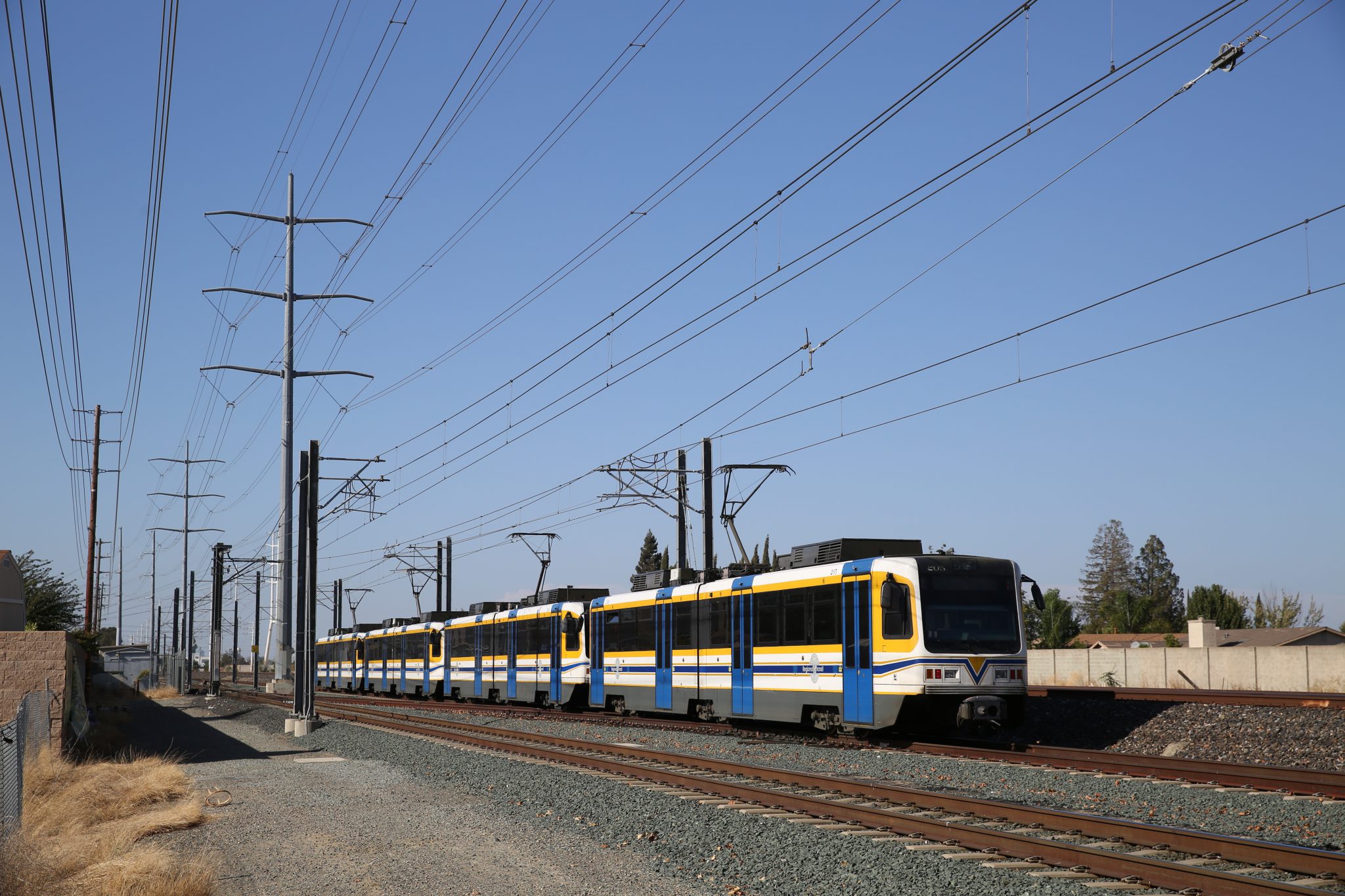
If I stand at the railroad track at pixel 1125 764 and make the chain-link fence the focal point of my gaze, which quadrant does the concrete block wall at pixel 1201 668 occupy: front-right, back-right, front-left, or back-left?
back-right

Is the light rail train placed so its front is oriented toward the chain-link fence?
no

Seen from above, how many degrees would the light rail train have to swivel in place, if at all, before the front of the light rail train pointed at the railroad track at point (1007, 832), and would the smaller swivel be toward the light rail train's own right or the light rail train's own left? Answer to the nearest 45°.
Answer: approximately 45° to the light rail train's own right

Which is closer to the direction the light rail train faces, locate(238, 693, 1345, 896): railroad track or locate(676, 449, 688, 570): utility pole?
the railroad track

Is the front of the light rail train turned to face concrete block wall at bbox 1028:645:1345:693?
no

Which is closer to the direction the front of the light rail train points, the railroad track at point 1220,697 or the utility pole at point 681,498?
the railroad track

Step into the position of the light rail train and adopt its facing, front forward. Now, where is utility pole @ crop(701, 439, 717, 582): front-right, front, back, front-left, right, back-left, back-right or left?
back-left

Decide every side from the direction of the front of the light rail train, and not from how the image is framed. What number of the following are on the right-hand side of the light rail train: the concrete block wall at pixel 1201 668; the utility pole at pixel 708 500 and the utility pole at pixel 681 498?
0

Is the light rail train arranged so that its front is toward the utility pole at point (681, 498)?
no

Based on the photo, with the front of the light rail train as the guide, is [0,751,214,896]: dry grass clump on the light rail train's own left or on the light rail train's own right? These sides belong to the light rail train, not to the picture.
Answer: on the light rail train's own right

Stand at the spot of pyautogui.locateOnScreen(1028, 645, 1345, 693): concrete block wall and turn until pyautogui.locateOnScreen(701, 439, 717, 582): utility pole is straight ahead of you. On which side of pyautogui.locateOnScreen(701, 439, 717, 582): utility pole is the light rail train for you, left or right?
left

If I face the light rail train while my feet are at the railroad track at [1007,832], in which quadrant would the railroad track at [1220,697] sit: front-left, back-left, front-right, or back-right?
front-right
